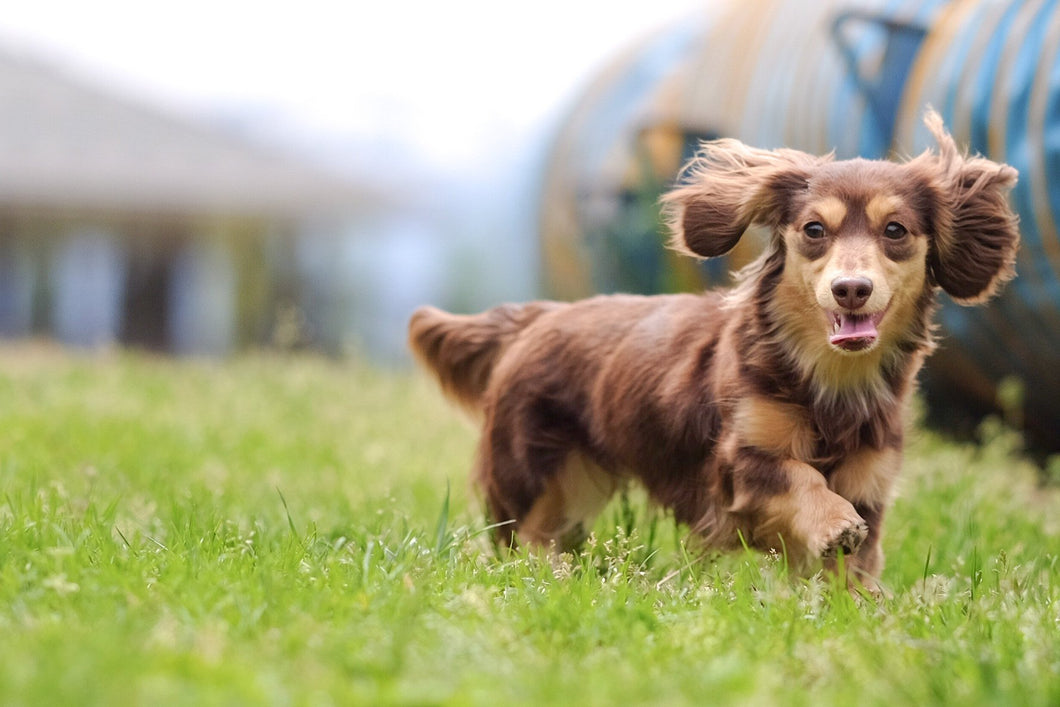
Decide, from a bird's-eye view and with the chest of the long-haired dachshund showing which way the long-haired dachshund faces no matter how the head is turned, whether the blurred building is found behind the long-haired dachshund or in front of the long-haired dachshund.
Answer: behind

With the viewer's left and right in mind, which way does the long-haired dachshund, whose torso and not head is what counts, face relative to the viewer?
facing the viewer and to the right of the viewer

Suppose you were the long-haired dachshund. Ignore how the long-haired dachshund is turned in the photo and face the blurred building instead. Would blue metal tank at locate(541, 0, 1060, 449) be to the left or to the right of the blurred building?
right

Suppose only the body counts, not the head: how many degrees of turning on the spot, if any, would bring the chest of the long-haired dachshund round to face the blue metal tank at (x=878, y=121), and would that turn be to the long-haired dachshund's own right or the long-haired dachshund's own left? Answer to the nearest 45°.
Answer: approximately 135° to the long-haired dachshund's own left
